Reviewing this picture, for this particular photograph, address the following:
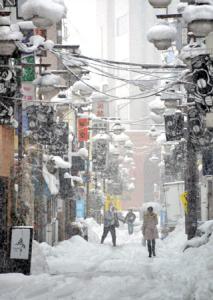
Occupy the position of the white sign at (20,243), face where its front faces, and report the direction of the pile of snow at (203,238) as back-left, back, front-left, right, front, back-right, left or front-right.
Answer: back-left

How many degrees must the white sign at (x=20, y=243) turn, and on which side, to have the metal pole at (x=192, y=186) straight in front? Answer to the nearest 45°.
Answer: approximately 135° to its left

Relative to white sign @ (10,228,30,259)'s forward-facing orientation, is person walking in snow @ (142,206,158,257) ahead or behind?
behind

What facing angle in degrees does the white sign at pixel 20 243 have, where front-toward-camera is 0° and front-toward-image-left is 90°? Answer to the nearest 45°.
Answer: approximately 0°
